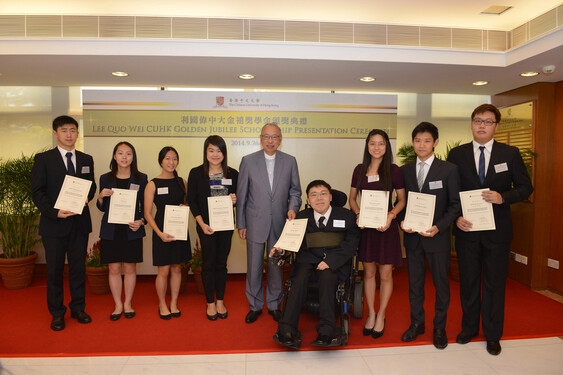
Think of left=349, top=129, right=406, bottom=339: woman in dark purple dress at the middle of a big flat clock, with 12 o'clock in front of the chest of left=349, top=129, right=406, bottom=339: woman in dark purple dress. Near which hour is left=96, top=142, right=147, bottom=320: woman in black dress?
left=96, top=142, right=147, bottom=320: woman in black dress is roughly at 3 o'clock from left=349, top=129, right=406, bottom=339: woman in dark purple dress.

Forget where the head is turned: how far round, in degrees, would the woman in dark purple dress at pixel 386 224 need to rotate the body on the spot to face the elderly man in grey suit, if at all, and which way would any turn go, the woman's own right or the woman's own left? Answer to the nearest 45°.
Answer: approximately 90° to the woman's own right

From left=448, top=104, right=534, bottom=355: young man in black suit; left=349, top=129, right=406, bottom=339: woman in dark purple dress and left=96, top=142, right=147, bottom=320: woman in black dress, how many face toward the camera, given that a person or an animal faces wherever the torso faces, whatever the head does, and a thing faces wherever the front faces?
3

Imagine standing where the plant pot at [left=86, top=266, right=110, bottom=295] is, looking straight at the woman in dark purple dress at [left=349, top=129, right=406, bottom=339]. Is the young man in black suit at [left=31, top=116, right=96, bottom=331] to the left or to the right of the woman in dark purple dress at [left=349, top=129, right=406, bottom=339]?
right

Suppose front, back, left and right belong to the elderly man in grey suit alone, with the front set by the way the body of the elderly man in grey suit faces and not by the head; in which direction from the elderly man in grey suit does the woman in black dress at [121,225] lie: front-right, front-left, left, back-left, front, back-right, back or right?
right

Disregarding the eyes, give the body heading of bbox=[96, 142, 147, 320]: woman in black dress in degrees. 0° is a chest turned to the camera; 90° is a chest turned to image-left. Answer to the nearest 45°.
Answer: approximately 0°

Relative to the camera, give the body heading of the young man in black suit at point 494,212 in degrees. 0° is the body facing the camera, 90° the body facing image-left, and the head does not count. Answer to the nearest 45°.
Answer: approximately 0°
